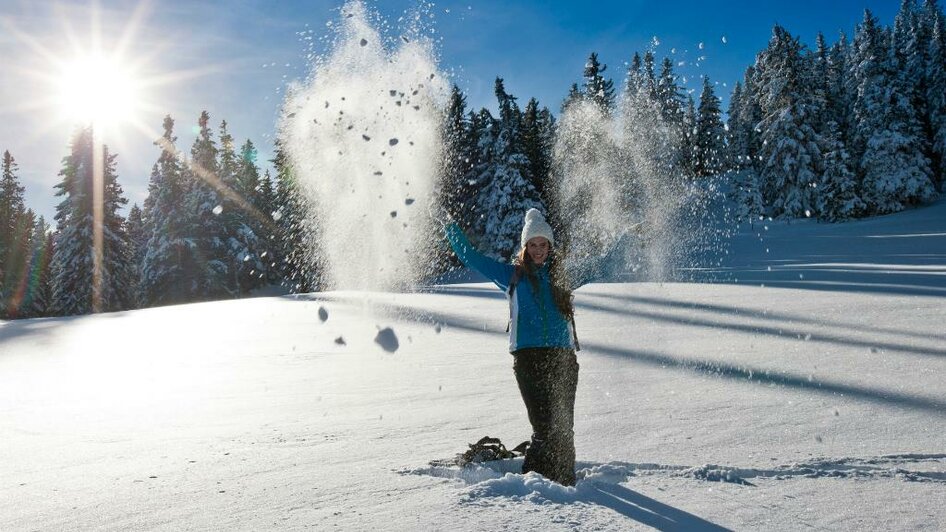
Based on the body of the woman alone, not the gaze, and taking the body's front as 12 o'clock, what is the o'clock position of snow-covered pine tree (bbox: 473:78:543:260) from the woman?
The snow-covered pine tree is roughly at 6 o'clock from the woman.

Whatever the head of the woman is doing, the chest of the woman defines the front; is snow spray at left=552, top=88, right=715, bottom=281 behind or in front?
behind

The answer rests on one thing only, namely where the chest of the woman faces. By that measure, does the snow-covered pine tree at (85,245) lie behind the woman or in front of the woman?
behind

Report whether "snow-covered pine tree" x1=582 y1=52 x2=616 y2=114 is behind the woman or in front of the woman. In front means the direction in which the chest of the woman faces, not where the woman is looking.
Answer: behind

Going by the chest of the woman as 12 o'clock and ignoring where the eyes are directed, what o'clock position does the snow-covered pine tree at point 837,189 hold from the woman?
The snow-covered pine tree is roughly at 7 o'clock from the woman.

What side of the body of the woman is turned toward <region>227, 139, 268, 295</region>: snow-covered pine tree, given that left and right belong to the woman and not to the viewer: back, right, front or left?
back

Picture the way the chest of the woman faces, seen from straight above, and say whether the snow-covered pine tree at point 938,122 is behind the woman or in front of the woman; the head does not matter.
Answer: behind

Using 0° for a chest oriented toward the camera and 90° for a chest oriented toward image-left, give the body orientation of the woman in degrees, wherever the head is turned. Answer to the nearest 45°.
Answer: approximately 0°

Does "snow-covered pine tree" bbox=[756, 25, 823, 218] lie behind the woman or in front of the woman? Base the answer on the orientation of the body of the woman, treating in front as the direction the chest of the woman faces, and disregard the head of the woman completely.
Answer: behind

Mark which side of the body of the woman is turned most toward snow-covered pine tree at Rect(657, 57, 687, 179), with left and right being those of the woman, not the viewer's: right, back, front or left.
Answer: back
